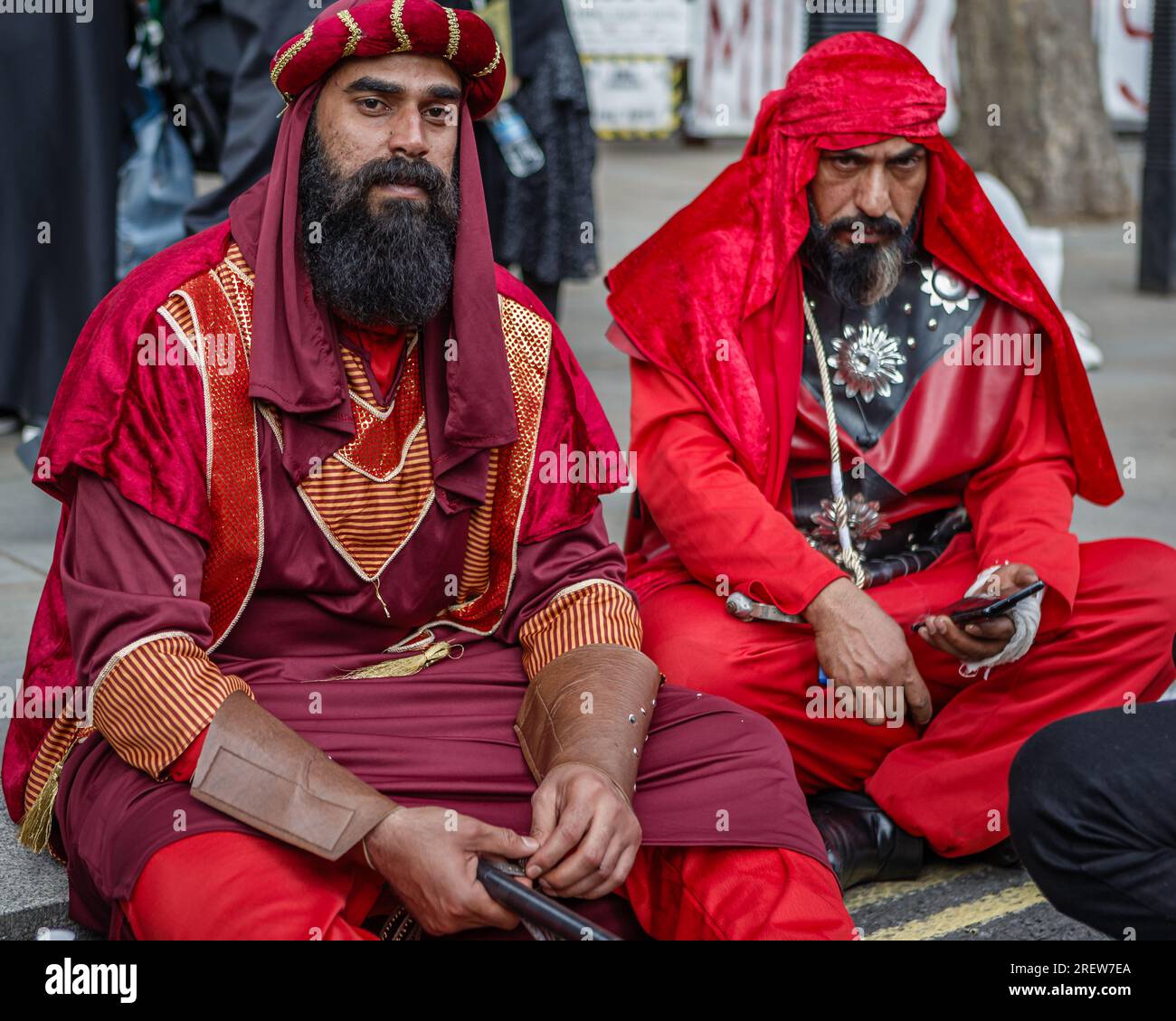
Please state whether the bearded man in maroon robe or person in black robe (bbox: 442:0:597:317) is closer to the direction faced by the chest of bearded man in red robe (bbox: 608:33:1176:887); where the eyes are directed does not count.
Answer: the bearded man in maroon robe

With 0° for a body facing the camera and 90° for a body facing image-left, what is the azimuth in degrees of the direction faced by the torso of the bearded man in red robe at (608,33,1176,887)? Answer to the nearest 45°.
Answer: approximately 0°

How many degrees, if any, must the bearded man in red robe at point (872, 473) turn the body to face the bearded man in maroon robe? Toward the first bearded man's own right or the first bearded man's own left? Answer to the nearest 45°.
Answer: approximately 45° to the first bearded man's own right
